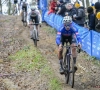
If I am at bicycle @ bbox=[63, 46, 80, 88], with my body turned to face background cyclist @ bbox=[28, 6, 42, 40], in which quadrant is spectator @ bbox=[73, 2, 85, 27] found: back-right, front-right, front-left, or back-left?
front-right

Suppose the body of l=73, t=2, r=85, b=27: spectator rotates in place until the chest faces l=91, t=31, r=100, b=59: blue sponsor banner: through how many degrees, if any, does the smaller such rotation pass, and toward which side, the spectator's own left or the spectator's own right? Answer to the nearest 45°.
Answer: approximately 90° to the spectator's own left

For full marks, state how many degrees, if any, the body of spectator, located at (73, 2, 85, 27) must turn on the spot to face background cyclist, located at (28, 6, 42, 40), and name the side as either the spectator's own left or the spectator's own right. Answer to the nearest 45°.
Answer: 0° — they already face them

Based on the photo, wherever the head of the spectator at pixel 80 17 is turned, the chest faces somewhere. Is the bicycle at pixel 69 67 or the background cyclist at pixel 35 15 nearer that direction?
the background cyclist

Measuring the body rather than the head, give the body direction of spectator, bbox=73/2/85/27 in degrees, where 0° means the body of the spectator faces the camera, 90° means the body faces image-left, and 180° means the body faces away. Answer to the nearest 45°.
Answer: approximately 90°

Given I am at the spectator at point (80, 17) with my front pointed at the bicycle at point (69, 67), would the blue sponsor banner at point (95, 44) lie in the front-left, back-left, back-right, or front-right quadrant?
front-left

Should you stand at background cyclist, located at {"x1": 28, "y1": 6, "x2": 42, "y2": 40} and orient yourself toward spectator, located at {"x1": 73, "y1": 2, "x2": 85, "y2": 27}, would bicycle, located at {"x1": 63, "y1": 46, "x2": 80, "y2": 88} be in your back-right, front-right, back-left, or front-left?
front-right

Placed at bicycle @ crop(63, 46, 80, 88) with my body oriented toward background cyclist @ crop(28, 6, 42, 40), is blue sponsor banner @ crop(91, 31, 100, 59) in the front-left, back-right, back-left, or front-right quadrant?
front-right

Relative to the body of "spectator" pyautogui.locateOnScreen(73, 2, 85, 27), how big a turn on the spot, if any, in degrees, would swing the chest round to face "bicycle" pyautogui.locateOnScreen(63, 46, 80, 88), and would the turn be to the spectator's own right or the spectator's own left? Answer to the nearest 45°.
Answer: approximately 90° to the spectator's own left
